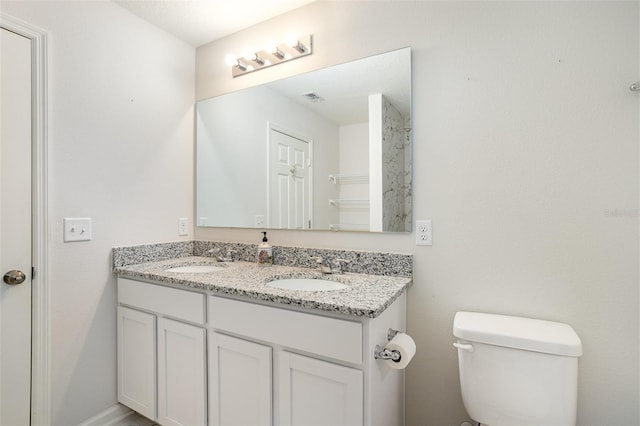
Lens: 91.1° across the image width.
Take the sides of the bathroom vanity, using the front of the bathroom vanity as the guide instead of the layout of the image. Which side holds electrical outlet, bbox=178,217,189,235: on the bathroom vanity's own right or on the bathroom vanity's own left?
on the bathroom vanity's own right

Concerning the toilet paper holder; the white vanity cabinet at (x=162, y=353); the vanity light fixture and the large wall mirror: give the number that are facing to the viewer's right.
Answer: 1

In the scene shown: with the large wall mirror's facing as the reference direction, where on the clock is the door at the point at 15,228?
The door is roughly at 1 o'clock from the large wall mirror.

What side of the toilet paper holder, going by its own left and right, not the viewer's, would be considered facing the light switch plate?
back

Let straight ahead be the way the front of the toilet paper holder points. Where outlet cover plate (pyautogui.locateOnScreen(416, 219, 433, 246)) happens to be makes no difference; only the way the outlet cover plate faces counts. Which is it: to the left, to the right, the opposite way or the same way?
to the right

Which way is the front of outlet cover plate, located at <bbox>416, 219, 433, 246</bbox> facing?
toward the camera

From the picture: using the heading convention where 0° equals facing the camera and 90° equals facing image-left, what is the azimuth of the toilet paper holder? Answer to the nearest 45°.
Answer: approximately 270°

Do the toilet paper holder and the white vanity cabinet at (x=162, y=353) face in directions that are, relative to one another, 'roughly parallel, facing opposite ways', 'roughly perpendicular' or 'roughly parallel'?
roughly perpendicular

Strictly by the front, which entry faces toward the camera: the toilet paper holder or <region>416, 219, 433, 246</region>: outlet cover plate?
the outlet cover plate

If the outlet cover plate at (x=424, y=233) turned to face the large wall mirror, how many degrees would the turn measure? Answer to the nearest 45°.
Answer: approximately 90° to its right

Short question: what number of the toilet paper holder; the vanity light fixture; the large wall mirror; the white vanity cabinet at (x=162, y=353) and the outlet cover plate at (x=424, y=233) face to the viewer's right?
1

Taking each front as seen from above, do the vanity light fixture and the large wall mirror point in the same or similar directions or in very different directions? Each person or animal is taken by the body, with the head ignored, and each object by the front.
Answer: same or similar directions

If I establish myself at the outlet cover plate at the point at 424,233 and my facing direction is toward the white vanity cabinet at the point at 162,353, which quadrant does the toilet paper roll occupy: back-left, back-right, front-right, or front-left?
front-left

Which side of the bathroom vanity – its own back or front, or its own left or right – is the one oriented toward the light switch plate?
right

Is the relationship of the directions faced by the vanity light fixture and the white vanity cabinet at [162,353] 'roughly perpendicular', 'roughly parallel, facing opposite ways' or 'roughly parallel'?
roughly parallel
